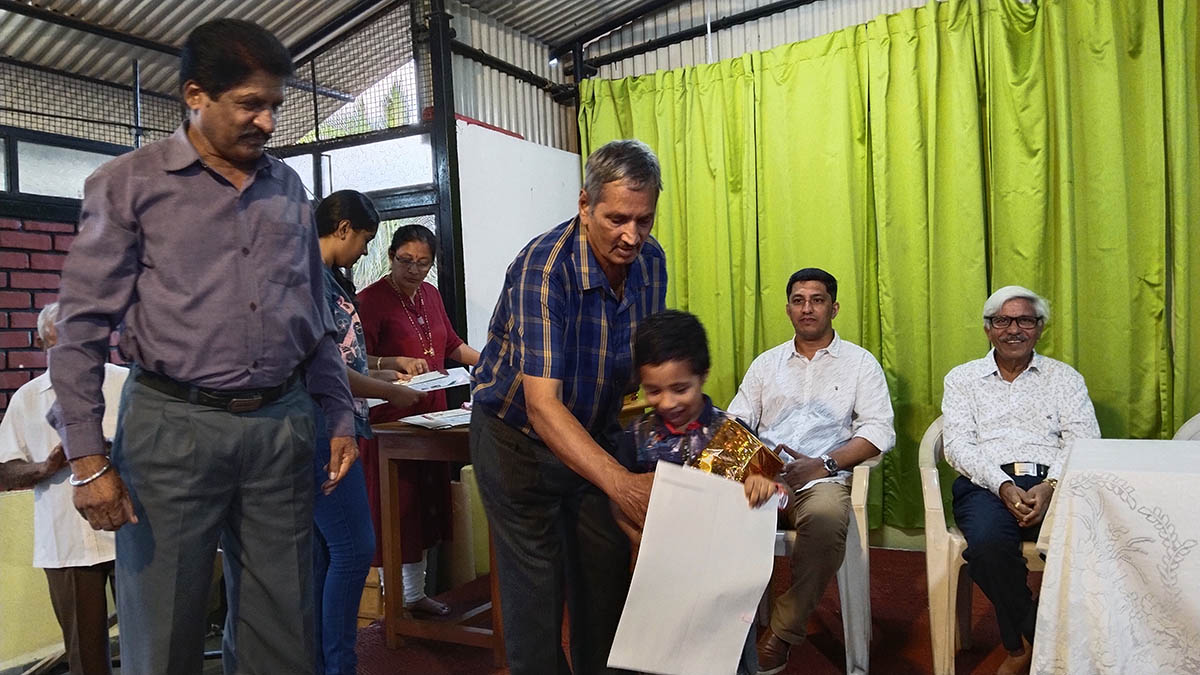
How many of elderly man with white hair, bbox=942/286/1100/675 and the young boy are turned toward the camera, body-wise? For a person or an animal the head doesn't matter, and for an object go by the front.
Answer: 2

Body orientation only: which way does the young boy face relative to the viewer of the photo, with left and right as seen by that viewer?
facing the viewer

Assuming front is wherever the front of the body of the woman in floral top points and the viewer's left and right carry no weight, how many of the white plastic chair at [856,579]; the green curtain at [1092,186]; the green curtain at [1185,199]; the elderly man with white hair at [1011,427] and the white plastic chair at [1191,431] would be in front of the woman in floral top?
5

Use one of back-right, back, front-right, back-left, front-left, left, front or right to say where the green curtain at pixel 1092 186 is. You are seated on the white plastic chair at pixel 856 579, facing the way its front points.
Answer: back

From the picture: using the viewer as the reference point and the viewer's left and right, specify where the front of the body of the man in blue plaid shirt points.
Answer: facing the viewer and to the right of the viewer

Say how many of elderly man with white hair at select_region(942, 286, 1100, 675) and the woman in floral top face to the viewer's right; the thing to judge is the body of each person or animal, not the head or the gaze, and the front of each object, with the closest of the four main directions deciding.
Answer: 1

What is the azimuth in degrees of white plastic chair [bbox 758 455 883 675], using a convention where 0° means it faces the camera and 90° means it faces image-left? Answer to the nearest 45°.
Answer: approximately 45°

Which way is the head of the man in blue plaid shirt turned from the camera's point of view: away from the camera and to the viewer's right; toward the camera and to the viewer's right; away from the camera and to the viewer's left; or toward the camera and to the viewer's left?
toward the camera and to the viewer's right

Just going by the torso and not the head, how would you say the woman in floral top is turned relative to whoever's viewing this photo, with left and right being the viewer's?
facing to the right of the viewer

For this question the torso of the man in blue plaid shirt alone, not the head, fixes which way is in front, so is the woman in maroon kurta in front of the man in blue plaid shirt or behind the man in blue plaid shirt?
behind

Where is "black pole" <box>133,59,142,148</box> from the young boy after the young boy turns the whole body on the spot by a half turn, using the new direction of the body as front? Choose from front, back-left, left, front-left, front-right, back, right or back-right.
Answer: front-left
